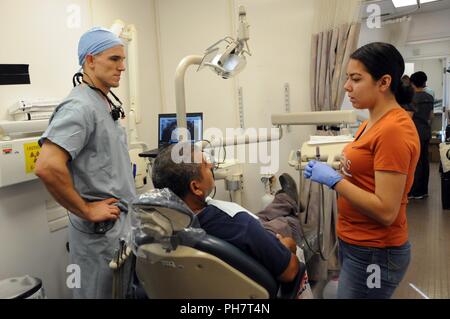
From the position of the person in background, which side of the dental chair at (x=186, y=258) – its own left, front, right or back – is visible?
front

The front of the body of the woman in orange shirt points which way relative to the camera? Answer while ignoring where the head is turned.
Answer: to the viewer's left

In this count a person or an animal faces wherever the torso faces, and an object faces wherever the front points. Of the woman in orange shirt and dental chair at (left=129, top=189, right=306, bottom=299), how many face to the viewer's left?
1

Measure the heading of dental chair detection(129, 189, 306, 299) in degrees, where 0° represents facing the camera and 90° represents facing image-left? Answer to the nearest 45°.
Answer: approximately 225°

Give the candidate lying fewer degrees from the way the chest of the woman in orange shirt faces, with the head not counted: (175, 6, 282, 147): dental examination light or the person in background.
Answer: the dental examination light

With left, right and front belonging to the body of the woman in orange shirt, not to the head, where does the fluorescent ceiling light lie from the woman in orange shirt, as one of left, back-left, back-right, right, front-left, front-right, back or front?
right

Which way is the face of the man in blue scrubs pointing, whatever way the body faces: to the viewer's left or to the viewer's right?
to the viewer's right

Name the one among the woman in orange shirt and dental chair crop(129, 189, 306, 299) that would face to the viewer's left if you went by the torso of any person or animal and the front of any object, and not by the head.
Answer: the woman in orange shirt

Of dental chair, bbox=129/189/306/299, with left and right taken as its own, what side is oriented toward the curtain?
front

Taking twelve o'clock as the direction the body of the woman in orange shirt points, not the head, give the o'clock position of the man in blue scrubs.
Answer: The man in blue scrubs is roughly at 12 o'clock from the woman in orange shirt.

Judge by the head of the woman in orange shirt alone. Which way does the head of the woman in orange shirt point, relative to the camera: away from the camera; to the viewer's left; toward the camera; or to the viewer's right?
to the viewer's left

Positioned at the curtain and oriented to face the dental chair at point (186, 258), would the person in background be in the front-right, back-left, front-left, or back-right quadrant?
back-left

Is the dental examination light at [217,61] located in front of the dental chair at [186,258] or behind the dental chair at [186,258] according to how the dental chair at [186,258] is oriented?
in front
